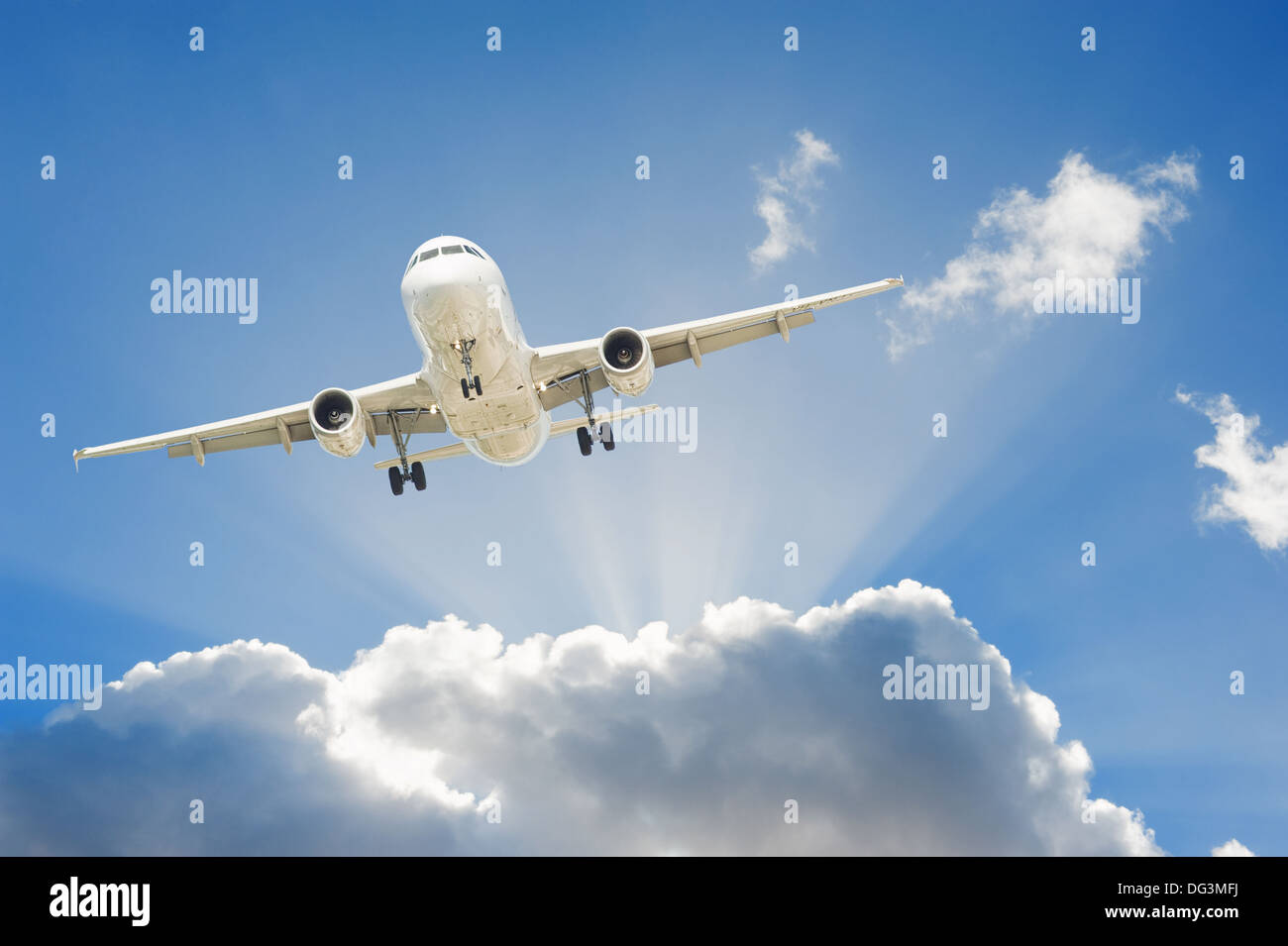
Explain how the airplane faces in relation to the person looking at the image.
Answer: facing the viewer
